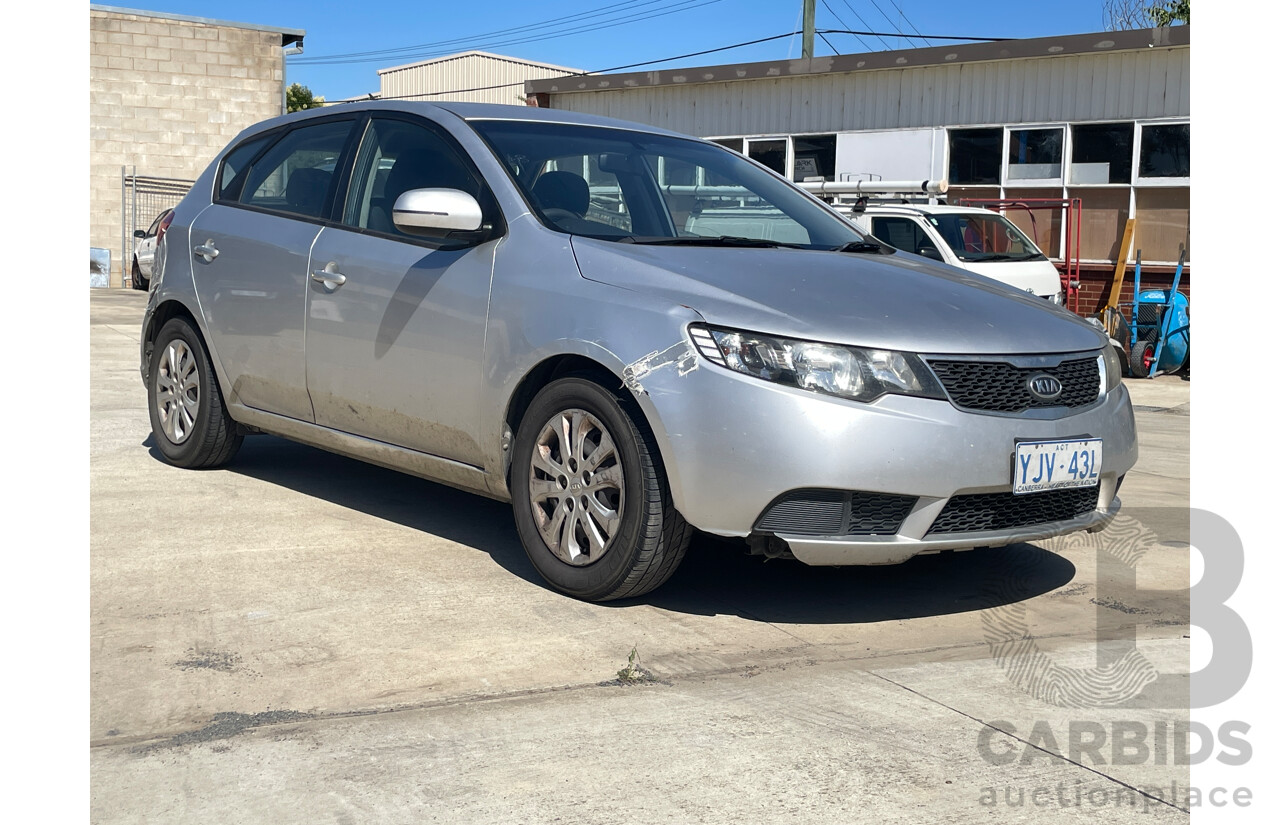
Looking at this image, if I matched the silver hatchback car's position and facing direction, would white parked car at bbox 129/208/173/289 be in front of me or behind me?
behind

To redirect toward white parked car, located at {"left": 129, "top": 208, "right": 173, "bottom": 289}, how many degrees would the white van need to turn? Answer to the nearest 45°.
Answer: approximately 180°

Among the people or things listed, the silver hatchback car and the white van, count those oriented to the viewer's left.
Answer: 0

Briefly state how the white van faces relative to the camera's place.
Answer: facing the viewer and to the right of the viewer

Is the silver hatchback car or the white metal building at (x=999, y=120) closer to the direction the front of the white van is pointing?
the silver hatchback car

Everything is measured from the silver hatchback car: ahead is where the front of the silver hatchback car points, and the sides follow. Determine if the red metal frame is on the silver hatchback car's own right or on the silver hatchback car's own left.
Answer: on the silver hatchback car's own left

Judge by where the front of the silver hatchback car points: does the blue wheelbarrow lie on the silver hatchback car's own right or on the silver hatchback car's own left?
on the silver hatchback car's own left

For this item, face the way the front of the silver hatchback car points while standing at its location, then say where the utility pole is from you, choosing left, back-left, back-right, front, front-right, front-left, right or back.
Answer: back-left

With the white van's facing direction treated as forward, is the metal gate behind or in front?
behind
